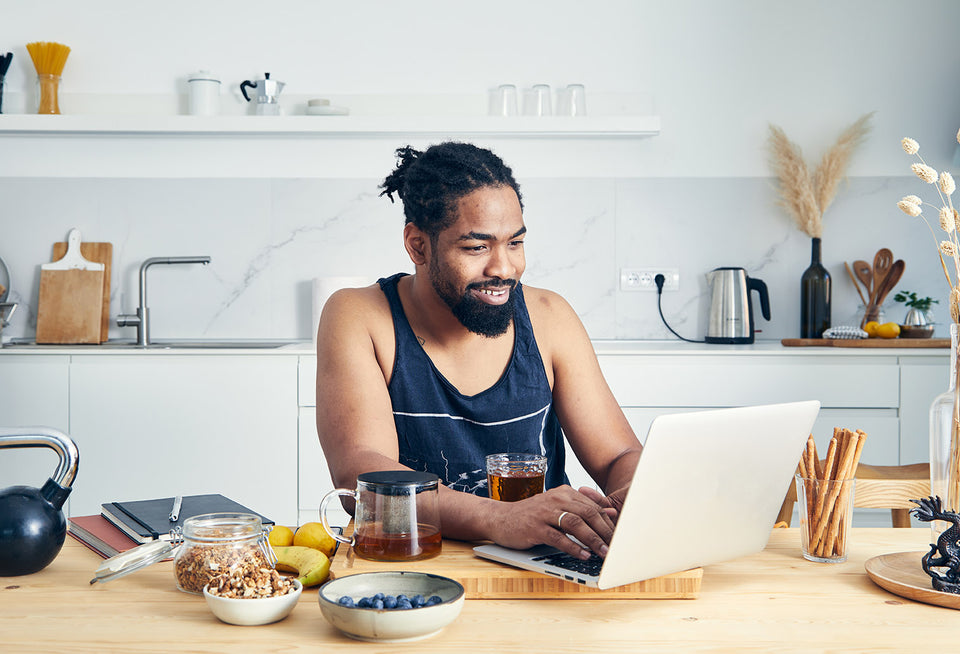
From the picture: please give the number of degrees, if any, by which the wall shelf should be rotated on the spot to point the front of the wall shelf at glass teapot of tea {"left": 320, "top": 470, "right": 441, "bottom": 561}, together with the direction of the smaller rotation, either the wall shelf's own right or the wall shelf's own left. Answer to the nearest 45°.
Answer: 0° — it already faces it

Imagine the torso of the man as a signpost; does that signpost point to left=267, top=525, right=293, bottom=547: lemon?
no

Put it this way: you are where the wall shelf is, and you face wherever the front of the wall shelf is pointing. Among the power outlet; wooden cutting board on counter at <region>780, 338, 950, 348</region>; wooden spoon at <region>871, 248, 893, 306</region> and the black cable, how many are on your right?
0

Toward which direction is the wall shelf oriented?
toward the camera

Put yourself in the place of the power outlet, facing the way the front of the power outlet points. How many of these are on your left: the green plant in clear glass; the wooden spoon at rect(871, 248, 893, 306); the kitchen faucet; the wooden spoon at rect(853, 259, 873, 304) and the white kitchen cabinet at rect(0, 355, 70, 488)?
3

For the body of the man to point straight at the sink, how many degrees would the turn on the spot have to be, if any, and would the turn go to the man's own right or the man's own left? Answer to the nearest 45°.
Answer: approximately 180°

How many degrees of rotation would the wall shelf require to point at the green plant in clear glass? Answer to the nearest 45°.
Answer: approximately 90° to its left

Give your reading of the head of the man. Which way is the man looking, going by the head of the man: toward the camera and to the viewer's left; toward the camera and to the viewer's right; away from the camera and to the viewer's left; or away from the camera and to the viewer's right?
toward the camera and to the viewer's right

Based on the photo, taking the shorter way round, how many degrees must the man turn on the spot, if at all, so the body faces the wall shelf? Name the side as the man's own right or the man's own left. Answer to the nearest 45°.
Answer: approximately 135° to the man's own left
